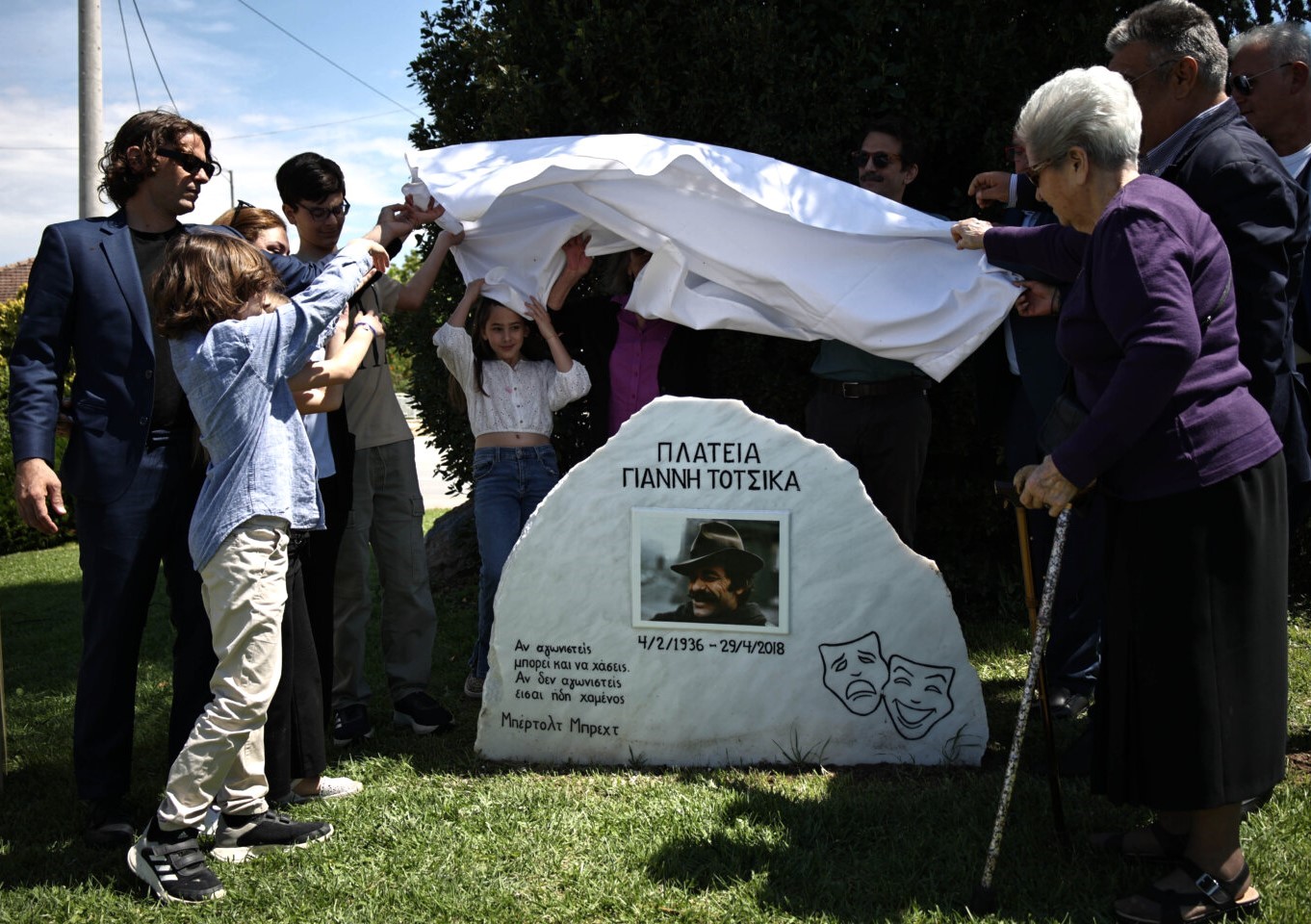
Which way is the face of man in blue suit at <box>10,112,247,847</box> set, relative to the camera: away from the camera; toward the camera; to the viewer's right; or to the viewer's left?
to the viewer's right

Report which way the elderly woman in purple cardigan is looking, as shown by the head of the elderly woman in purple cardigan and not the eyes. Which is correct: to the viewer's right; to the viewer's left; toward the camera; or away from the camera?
to the viewer's left

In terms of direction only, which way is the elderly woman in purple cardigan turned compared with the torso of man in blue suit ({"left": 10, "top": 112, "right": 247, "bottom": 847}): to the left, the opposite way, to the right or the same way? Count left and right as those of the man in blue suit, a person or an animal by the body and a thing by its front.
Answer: the opposite way

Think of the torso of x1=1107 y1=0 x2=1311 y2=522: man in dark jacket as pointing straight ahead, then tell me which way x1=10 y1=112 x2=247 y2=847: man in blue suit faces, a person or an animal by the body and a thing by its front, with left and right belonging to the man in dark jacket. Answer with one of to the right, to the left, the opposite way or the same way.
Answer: the opposite way

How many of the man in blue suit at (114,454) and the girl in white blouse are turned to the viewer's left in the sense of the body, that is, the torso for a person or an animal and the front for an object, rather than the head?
0

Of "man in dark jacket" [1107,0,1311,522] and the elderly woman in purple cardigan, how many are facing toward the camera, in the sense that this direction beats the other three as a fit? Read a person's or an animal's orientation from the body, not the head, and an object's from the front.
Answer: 0

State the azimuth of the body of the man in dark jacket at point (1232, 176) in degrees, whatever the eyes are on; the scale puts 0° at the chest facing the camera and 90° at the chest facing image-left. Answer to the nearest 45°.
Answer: approximately 90°

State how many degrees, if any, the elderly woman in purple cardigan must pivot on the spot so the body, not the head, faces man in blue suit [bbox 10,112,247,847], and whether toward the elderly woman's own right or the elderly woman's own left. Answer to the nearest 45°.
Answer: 0° — they already face them

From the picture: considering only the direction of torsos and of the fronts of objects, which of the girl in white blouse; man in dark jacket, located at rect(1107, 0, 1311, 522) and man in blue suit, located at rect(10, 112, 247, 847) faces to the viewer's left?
the man in dark jacket

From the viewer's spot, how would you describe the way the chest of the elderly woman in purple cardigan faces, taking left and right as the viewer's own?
facing to the left of the viewer
